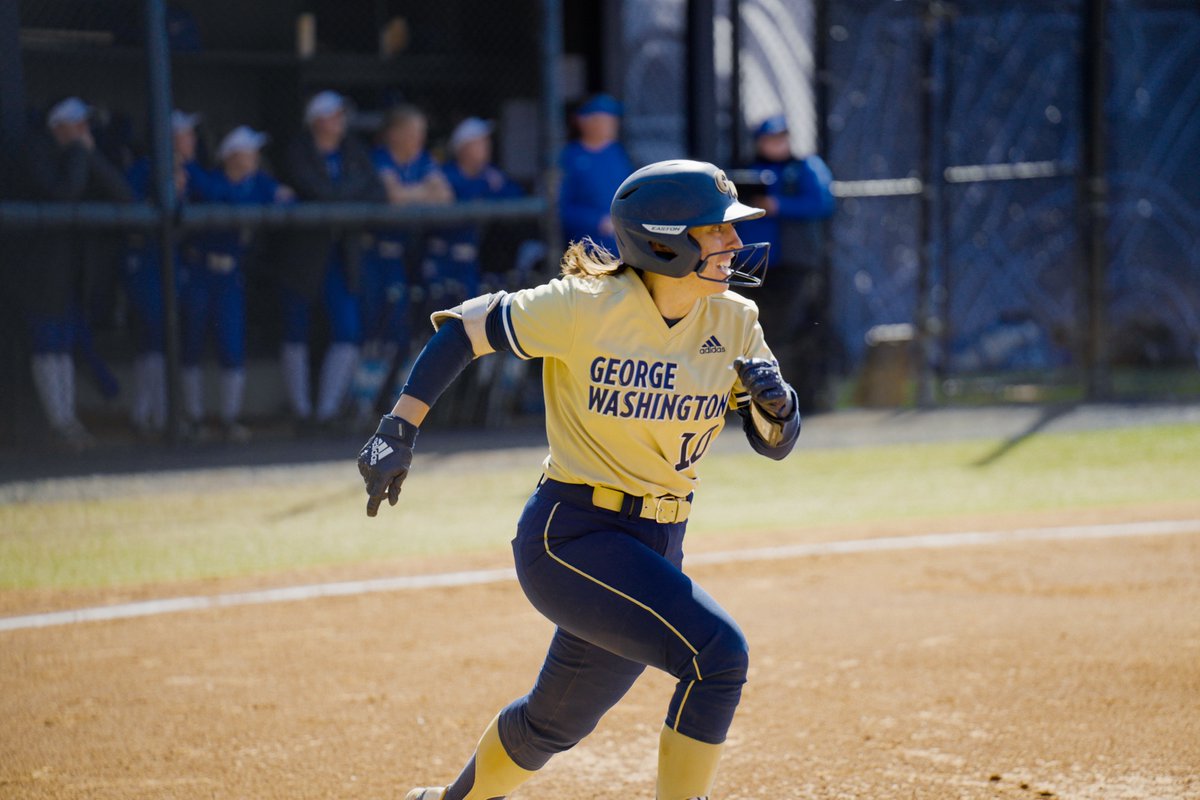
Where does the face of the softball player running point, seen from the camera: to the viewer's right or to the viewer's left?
to the viewer's right

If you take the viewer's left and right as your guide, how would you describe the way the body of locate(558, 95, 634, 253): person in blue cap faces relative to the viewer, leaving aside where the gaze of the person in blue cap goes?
facing the viewer

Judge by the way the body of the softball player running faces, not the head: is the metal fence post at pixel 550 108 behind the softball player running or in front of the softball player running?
behind

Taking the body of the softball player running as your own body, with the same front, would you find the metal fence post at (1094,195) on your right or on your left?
on your left

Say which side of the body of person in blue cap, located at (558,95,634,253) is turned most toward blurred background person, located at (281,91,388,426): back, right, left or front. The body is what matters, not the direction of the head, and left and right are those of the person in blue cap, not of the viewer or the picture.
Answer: right

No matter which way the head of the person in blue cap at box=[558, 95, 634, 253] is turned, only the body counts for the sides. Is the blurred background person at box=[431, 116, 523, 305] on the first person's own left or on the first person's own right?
on the first person's own right

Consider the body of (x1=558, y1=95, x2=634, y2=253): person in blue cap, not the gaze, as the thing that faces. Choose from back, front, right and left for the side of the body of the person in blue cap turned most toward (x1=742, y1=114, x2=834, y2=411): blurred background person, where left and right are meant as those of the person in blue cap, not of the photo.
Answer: left

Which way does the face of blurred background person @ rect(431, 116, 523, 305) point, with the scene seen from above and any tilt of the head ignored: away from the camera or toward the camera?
toward the camera

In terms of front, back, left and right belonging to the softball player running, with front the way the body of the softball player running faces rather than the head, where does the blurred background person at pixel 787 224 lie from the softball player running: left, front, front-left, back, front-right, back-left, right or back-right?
back-left

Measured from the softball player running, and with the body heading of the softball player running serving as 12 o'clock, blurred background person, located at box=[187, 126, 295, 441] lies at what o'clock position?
The blurred background person is roughly at 7 o'clock from the softball player running.

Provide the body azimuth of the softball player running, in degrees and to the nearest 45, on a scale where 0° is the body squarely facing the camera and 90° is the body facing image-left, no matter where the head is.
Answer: approximately 315°

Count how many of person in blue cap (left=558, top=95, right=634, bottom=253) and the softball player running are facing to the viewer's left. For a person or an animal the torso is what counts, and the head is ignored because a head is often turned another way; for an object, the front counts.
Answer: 0

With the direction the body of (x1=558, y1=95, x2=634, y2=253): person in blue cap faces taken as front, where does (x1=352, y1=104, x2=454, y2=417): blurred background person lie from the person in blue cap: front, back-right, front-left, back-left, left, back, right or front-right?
right

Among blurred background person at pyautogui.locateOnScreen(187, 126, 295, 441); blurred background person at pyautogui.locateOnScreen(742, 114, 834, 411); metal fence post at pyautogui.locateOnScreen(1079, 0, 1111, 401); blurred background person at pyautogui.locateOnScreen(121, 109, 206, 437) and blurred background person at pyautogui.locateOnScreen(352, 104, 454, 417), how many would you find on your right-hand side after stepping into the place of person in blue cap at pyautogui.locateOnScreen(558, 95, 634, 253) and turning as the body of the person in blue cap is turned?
3
